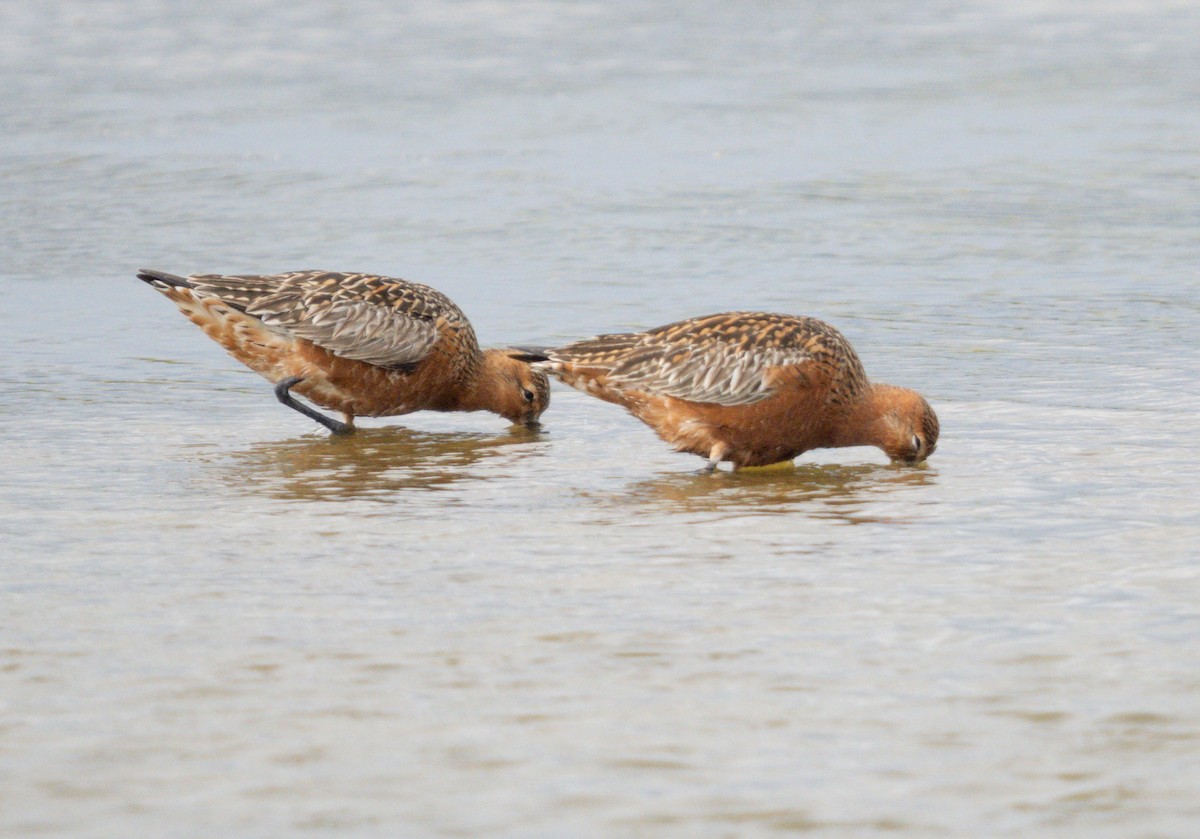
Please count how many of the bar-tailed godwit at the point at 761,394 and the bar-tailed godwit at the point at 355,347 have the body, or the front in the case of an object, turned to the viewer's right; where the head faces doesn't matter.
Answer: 2

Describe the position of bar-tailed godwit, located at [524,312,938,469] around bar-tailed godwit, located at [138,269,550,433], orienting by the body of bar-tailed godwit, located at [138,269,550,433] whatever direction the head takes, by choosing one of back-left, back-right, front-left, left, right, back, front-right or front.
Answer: front-right

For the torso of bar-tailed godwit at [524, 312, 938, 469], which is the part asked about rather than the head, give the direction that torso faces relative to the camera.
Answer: to the viewer's right

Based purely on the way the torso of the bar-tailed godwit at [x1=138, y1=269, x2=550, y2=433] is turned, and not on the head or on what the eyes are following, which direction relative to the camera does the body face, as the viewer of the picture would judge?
to the viewer's right

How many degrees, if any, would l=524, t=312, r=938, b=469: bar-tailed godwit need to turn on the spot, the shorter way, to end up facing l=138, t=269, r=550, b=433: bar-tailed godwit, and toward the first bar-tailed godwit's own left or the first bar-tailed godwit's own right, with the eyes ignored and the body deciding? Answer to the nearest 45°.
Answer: approximately 135° to the first bar-tailed godwit's own left
